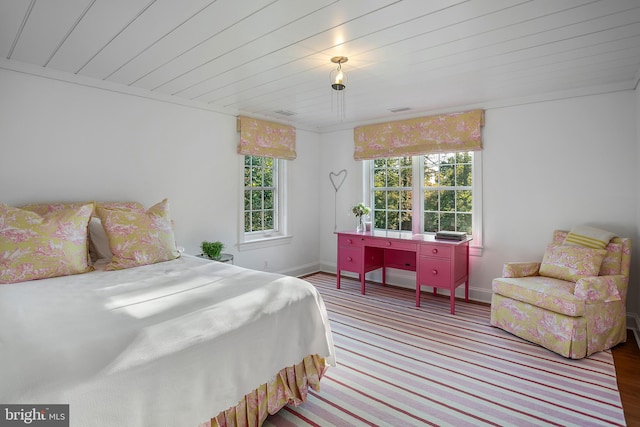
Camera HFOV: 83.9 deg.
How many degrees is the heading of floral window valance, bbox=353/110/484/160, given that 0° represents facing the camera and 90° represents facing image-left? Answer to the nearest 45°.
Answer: approximately 45°

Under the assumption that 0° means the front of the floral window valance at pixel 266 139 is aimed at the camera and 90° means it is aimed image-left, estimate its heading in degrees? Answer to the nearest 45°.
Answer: approximately 315°

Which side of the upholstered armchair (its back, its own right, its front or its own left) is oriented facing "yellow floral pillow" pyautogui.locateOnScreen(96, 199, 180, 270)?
front

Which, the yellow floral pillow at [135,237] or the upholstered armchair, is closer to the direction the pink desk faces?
the yellow floral pillow

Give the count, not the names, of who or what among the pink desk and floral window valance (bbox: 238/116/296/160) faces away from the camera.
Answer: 0

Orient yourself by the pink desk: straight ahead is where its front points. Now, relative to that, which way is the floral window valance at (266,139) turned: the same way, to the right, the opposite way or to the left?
to the left

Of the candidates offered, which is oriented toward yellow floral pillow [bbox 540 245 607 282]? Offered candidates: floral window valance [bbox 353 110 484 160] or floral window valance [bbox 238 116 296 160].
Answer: floral window valance [bbox 238 116 296 160]

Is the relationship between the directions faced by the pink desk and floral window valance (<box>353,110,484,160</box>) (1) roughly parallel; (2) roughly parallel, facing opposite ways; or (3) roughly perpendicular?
roughly parallel

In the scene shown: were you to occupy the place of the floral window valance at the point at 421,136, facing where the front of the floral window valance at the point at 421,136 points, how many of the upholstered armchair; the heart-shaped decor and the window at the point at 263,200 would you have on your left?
1

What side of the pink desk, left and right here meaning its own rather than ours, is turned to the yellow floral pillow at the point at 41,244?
front

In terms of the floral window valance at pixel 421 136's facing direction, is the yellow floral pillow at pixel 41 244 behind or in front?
in front

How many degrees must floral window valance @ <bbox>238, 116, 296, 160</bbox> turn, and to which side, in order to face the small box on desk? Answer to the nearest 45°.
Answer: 0° — it already faces it

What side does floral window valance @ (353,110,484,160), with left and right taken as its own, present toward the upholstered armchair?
left

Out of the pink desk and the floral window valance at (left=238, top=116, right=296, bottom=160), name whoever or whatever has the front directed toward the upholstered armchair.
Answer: the floral window valance

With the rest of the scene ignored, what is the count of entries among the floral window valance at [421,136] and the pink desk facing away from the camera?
0
